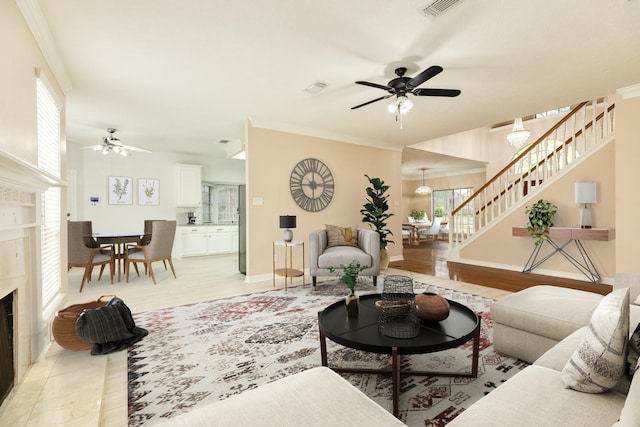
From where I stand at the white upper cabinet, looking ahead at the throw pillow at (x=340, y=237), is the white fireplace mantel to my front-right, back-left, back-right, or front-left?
front-right

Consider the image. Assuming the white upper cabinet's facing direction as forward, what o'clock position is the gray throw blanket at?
The gray throw blanket is roughly at 12 o'clock from the white upper cabinet.

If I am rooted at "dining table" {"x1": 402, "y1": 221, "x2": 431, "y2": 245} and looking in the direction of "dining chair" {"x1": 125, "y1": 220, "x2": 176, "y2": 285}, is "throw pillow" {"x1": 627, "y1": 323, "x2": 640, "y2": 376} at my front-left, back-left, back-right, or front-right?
front-left

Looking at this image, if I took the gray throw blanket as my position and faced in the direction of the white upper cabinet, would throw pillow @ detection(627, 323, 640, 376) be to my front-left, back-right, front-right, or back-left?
back-right

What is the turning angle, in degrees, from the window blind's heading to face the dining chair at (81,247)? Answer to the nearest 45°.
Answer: approximately 90° to its left

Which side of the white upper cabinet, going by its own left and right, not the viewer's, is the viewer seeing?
front

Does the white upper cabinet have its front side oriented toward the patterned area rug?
yes

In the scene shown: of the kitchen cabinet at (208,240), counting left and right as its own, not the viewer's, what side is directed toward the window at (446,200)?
left

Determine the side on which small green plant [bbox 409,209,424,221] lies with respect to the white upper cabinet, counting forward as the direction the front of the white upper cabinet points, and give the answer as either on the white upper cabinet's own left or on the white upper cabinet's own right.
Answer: on the white upper cabinet's own left

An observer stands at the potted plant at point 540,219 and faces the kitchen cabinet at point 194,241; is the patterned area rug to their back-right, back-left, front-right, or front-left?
front-left

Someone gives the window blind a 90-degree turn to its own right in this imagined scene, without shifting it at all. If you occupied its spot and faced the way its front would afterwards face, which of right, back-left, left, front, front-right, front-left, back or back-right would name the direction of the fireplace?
front

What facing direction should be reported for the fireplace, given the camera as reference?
facing to the right of the viewer

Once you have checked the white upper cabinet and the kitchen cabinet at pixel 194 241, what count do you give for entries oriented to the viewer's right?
0

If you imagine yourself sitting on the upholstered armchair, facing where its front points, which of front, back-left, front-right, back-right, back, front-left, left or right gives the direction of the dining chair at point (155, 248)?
right

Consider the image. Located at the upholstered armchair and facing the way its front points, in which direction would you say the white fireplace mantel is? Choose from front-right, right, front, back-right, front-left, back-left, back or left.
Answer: front-right

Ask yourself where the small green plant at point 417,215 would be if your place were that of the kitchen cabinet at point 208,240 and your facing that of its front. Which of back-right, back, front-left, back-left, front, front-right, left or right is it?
left

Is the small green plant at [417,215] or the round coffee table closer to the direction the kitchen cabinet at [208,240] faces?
the round coffee table

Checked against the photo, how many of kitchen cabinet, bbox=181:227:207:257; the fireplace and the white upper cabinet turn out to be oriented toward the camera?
2

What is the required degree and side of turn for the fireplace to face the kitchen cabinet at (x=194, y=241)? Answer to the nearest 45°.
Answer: approximately 45° to its left

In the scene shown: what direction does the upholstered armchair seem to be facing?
toward the camera
